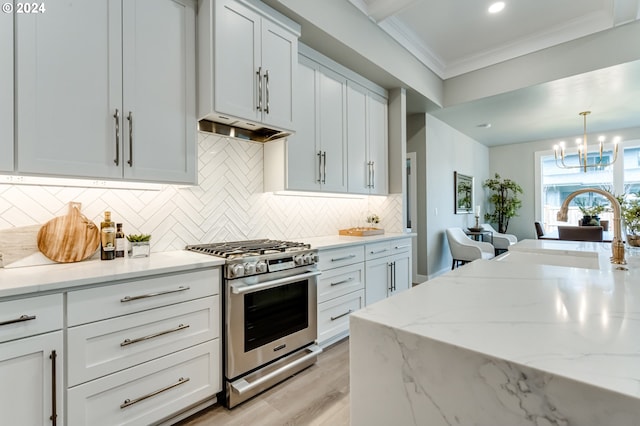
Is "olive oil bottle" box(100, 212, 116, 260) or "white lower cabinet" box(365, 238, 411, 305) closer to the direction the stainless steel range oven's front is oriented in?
the white lower cabinet

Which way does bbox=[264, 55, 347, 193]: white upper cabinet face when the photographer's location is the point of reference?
facing the viewer and to the right of the viewer

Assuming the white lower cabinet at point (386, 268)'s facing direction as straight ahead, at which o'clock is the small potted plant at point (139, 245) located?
The small potted plant is roughly at 3 o'clock from the white lower cabinet.

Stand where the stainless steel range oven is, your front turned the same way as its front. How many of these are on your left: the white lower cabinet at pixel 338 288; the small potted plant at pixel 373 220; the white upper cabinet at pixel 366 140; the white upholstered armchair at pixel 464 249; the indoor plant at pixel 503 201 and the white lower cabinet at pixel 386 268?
6

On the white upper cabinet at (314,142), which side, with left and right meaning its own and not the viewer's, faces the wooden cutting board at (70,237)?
right

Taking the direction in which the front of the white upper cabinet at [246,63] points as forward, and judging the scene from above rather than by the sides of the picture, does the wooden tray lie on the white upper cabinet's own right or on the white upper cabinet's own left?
on the white upper cabinet's own left

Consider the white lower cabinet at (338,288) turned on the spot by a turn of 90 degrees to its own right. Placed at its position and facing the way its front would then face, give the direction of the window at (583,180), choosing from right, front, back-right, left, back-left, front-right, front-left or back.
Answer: back

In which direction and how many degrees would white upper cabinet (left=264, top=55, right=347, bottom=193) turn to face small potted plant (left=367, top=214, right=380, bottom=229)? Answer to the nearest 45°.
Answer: approximately 90° to its left

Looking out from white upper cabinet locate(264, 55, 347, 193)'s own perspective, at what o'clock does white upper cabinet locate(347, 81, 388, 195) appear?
white upper cabinet locate(347, 81, 388, 195) is roughly at 9 o'clock from white upper cabinet locate(264, 55, 347, 193).

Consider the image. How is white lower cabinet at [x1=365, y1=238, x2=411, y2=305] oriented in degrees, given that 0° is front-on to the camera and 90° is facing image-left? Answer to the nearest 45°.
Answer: approximately 315°

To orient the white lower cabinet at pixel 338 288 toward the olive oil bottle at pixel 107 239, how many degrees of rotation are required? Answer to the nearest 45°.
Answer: approximately 90° to its right

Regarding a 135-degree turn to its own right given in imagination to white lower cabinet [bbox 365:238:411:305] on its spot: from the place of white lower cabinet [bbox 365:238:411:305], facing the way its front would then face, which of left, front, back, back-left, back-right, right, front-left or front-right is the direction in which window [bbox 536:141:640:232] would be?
back-right
